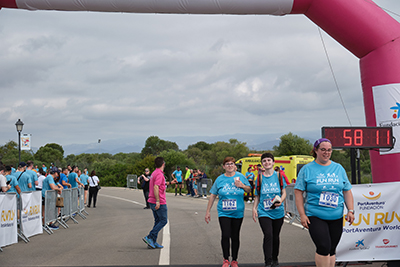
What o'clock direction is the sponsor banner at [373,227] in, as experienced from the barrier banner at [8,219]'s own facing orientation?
The sponsor banner is roughly at 12 o'clock from the barrier banner.

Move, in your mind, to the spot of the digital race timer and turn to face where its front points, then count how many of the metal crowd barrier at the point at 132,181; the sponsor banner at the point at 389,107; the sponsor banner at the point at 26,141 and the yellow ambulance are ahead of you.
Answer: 0

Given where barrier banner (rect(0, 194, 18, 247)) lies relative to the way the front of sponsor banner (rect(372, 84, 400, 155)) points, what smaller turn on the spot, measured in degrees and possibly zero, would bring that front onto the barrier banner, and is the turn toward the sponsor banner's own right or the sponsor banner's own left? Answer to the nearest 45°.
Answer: approximately 90° to the sponsor banner's own right

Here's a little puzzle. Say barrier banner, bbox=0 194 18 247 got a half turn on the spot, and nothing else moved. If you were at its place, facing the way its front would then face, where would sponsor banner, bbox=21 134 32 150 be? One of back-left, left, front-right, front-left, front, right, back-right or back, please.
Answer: front-right

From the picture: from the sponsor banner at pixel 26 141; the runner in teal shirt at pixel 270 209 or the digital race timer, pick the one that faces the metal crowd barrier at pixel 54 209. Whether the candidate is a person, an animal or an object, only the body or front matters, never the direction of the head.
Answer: the sponsor banner

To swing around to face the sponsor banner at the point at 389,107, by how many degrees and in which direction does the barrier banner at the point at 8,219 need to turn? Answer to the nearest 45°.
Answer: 0° — it already faces it

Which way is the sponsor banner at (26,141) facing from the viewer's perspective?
toward the camera

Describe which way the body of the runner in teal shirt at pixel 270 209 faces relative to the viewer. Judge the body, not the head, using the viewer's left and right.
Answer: facing the viewer

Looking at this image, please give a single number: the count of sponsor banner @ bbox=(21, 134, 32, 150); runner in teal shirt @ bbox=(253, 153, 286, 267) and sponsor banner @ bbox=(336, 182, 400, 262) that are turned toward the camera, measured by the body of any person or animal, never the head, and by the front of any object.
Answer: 3

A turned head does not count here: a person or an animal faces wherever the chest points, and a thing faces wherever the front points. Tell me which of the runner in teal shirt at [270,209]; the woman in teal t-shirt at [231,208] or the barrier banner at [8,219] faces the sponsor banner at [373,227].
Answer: the barrier banner

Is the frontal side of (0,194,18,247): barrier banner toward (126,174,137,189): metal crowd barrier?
no

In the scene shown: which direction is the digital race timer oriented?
toward the camera

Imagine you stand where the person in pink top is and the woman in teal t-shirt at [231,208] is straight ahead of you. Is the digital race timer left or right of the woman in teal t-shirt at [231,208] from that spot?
left

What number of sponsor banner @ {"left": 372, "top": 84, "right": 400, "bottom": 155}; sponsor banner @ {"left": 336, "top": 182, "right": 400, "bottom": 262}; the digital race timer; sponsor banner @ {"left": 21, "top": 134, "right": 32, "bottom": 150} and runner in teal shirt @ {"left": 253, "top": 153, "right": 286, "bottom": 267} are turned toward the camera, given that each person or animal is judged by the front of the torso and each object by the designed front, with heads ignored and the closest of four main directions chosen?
5
